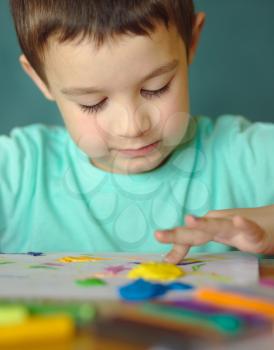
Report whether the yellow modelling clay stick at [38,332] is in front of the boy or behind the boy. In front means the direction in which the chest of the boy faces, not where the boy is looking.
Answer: in front

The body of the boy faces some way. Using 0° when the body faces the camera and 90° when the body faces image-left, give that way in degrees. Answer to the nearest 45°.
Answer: approximately 0°
